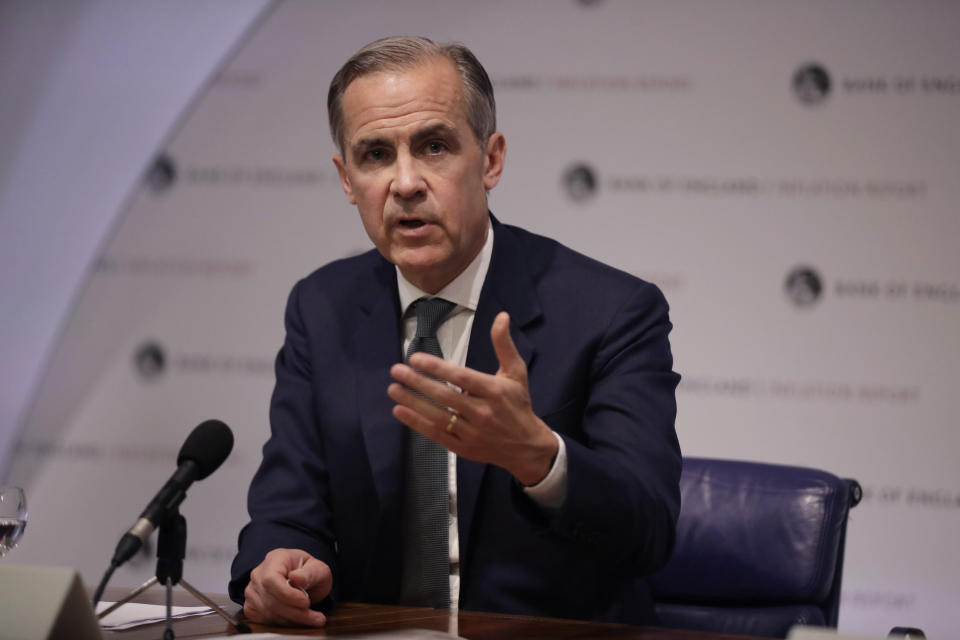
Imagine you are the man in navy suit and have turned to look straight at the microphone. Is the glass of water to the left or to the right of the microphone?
right

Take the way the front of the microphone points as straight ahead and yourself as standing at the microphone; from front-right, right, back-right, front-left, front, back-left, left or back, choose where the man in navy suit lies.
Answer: front-left

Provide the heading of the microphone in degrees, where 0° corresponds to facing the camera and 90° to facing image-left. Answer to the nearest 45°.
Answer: approximately 270°

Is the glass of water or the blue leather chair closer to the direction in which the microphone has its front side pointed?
the blue leather chair
